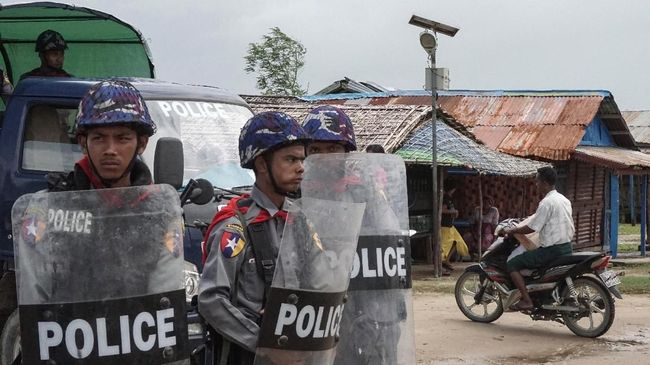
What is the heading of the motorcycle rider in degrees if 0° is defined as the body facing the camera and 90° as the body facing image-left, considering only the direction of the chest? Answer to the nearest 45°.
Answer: approximately 135°

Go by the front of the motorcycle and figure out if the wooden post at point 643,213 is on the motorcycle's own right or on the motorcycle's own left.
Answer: on the motorcycle's own right

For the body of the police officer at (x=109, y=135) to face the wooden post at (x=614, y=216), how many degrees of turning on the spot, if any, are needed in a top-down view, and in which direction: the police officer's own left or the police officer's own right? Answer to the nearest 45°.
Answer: approximately 135° to the police officer's own left

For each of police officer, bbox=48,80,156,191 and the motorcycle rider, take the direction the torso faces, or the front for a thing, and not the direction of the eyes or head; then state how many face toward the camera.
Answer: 1

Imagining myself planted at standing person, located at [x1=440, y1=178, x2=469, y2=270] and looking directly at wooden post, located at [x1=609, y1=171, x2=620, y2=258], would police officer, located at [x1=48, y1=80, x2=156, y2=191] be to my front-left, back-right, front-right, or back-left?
back-right

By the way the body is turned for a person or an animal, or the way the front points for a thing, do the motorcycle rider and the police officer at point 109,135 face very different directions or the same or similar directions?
very different directions

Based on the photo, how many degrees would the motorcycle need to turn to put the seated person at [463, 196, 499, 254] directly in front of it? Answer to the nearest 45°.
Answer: approximately 45° to its right

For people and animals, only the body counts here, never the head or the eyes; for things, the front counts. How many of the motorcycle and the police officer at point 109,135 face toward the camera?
1

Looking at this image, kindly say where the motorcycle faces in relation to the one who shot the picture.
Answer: facing away from the viewer and to the left of the viewer

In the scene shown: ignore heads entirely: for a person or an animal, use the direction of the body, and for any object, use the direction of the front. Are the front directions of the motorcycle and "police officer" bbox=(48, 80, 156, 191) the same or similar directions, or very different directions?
very different directions

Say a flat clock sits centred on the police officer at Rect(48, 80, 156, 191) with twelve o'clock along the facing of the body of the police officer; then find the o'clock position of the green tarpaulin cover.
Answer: The green tarpaulin cover is roughly at 6 o'clock from the police officer.

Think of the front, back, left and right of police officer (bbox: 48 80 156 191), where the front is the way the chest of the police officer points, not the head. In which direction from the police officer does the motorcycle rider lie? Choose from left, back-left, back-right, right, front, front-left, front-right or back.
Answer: back-left

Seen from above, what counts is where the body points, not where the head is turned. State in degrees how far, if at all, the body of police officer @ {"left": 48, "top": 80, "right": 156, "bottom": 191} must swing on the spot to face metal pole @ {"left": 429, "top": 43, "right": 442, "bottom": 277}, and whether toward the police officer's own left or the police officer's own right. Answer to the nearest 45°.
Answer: approximately 135° to the police officer's own left

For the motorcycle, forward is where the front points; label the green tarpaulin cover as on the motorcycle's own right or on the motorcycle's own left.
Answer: on the motorcycle's own left
